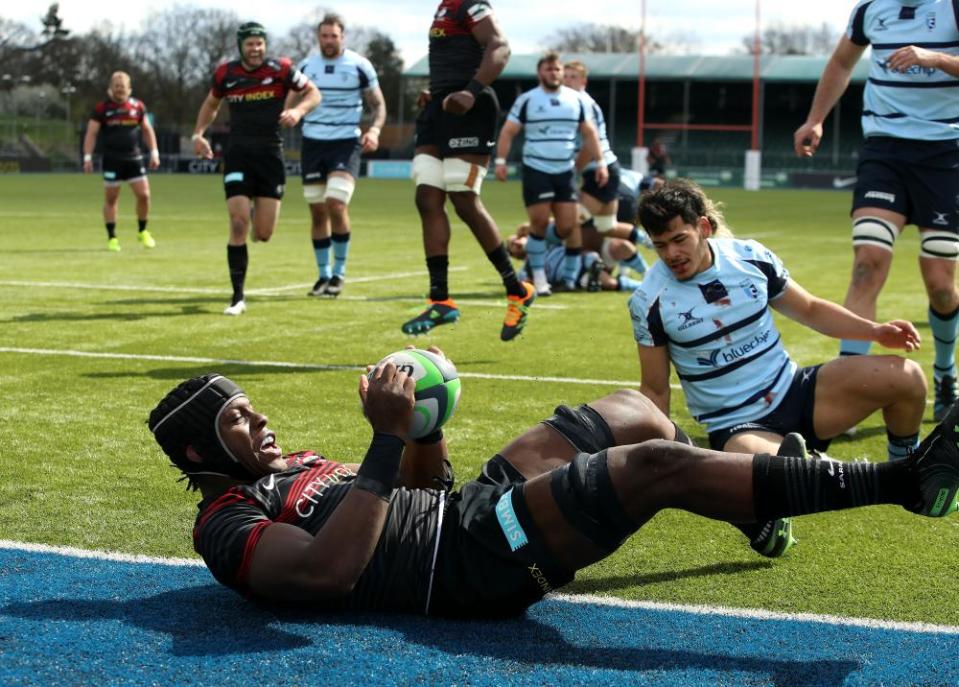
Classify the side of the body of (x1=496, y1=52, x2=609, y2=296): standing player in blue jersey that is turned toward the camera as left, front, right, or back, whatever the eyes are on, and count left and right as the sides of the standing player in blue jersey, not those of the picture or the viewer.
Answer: front

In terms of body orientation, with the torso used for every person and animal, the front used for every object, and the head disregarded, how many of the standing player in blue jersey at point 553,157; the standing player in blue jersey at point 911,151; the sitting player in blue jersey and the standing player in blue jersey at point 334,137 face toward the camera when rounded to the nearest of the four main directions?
4

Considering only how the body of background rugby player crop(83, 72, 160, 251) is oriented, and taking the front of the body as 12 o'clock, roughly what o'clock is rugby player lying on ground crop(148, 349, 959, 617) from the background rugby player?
The rugby player lying on ground is roughly at 12 o'clock from the background rugby player.

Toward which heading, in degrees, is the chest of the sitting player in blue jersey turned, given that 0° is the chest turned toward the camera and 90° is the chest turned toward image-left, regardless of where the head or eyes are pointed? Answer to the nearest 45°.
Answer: approximately 0°

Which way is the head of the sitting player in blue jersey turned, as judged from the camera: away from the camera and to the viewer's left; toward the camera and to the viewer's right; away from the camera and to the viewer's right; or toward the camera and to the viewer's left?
toward the camera and to the viewer's left

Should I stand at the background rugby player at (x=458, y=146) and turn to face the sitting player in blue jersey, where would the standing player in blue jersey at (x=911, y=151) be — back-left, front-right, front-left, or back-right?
front-left

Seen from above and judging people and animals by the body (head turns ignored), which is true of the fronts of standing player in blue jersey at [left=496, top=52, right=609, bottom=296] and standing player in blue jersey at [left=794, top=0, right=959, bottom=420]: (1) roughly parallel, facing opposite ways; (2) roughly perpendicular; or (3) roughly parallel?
roughly parallel

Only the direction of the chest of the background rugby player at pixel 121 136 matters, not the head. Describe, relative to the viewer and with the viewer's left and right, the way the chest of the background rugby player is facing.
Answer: facing the viewer

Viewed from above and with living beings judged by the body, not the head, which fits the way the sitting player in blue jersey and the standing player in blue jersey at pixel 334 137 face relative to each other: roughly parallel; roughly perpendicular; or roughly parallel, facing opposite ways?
roughly parallel

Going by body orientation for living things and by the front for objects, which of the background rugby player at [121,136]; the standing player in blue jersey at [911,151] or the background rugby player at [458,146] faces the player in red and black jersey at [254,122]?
the background rugby player at [121,136]

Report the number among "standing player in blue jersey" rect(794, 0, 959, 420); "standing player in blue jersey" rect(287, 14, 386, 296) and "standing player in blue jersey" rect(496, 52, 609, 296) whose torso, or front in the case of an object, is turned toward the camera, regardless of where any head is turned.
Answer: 3

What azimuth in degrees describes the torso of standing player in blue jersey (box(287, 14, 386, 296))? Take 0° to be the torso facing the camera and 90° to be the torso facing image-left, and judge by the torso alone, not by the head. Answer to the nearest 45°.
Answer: approximately 0°

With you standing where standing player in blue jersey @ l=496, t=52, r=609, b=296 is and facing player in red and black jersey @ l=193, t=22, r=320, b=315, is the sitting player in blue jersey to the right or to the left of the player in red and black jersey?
left
